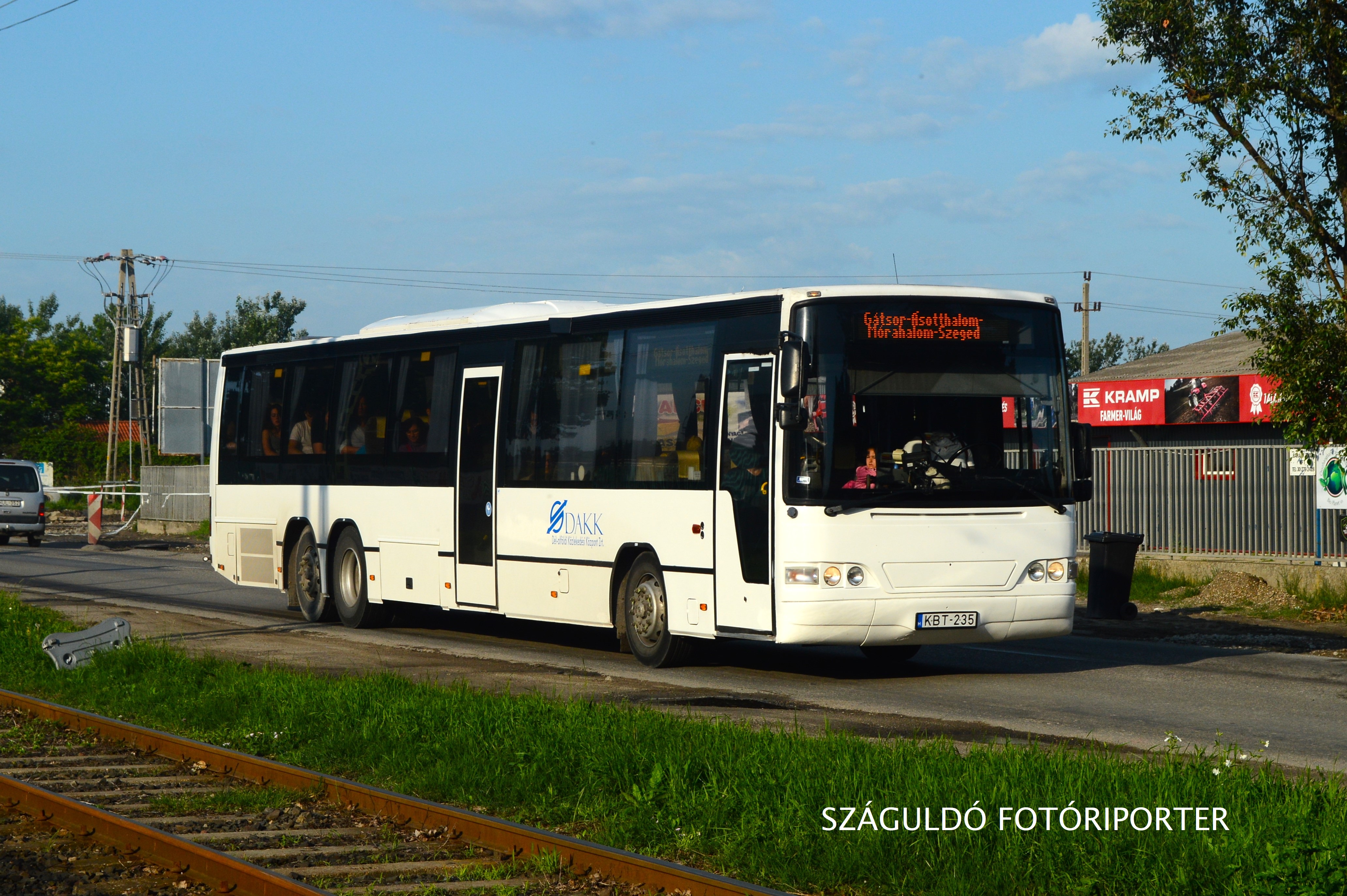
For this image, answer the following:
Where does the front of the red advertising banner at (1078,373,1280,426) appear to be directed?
toward the camera

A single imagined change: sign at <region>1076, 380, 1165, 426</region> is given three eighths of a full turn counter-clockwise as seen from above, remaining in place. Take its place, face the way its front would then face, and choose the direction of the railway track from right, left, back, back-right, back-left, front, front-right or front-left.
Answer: back-right

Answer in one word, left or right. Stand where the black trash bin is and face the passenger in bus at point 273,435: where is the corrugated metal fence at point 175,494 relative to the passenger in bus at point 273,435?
right

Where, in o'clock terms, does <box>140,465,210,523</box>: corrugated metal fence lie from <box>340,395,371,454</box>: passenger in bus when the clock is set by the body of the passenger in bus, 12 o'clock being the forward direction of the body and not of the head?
The corrugated metal fence is roughly at 7 o'clock from the passenger in bus.

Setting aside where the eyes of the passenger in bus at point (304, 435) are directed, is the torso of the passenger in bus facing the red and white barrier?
no

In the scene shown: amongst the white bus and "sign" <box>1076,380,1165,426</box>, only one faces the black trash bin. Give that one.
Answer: the sign

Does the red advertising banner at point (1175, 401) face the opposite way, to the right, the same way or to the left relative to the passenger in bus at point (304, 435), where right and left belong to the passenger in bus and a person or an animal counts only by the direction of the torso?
to the right

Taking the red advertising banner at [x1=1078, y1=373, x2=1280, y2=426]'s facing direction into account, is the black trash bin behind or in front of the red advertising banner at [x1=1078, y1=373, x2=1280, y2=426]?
in front

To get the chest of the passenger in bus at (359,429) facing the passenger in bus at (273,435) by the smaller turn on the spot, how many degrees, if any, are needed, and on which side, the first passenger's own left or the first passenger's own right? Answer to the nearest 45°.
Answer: approximately 180°

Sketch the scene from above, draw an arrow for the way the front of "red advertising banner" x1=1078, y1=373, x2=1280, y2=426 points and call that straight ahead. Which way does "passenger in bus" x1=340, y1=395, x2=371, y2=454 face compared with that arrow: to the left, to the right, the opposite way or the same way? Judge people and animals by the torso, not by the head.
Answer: to the left

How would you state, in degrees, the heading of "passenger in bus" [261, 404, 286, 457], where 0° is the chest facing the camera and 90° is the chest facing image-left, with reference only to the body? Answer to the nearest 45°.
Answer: approximately 315°

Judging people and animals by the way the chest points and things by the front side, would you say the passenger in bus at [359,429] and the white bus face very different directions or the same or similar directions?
same or similar directions

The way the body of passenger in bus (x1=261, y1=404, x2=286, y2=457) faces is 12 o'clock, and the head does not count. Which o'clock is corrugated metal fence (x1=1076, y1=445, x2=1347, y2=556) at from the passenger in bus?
The corrugated metal fence is roughly at 10 o'clock from the passenger in bus.

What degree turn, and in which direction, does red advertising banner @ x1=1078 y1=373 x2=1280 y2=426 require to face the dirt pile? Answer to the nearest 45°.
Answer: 0° — it already faces it

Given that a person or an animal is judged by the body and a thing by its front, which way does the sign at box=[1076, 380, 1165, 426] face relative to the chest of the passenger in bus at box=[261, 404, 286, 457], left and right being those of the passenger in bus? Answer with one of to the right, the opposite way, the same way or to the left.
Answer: to the right

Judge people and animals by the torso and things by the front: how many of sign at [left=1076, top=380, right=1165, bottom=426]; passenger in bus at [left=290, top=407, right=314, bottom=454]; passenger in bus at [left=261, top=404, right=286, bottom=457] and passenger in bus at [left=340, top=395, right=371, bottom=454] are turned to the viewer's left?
0

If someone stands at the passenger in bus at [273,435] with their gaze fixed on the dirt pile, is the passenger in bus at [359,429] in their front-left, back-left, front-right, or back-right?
front-right
